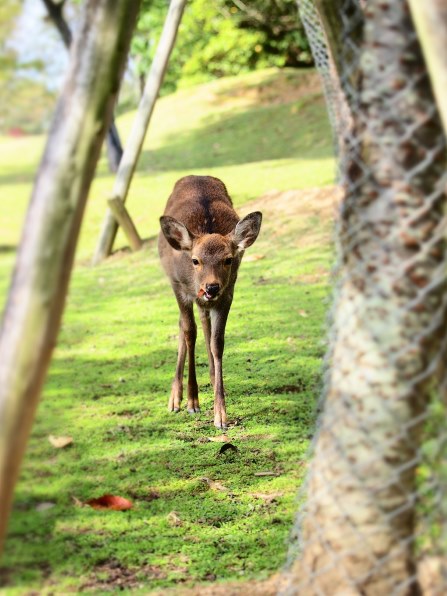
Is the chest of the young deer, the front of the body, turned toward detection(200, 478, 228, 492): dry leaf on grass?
yes

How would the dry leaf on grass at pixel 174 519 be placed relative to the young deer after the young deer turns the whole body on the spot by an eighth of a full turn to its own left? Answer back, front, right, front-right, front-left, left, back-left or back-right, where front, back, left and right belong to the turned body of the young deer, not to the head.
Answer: front-right

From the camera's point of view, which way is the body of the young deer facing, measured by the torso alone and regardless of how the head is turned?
toward the camera

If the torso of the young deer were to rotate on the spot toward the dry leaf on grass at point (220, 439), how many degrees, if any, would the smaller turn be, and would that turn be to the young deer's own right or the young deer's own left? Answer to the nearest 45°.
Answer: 0° — it already faces it

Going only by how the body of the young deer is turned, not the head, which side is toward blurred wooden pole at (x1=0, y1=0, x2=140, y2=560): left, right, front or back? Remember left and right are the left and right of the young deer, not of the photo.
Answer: front

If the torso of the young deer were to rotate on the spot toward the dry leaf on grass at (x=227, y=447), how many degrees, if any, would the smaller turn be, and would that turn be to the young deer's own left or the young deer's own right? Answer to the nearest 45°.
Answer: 0° — it already faces it

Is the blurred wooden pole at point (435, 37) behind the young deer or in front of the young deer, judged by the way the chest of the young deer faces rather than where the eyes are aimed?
in front

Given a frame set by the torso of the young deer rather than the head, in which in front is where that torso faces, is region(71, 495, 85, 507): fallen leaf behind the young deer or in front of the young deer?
in front

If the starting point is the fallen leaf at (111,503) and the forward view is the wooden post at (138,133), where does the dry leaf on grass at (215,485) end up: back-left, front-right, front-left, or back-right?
front-right

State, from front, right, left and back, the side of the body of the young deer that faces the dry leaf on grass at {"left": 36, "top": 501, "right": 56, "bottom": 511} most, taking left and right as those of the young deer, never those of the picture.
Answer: front

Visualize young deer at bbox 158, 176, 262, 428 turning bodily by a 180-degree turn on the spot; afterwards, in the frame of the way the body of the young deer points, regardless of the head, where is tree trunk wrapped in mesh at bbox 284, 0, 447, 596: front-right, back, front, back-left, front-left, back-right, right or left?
back
